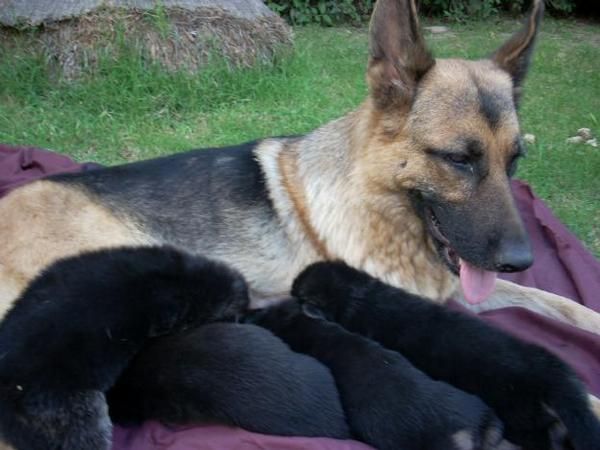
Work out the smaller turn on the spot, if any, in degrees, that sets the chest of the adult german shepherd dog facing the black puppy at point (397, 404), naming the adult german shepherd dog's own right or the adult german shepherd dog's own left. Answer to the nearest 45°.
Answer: approximately 45° to the adult german shepherd dog's own right

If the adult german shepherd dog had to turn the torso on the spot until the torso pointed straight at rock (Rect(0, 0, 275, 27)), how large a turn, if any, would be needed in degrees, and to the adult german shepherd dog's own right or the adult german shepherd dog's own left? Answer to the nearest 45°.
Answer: approximately 180°

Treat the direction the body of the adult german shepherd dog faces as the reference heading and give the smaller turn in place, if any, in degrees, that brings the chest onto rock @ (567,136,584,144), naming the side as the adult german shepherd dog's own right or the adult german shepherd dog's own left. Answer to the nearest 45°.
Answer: approximately 90° to the adult german shepherd dog's own left

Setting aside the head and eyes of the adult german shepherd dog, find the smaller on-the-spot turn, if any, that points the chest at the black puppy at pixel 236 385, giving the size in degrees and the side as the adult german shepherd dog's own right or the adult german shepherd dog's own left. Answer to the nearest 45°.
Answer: approximately 90° to the adult german shepherd dog's own right

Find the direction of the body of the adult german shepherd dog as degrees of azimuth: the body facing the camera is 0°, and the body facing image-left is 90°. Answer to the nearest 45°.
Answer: approximately 315°

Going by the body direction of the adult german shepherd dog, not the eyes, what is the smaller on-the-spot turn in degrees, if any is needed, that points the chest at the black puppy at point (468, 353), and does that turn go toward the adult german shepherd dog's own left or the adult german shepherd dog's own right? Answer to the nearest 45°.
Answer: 0° — it already faces it

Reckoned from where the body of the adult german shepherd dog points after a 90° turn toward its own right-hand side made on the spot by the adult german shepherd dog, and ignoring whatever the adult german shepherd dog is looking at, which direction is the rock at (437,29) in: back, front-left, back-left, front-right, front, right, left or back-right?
back-right
